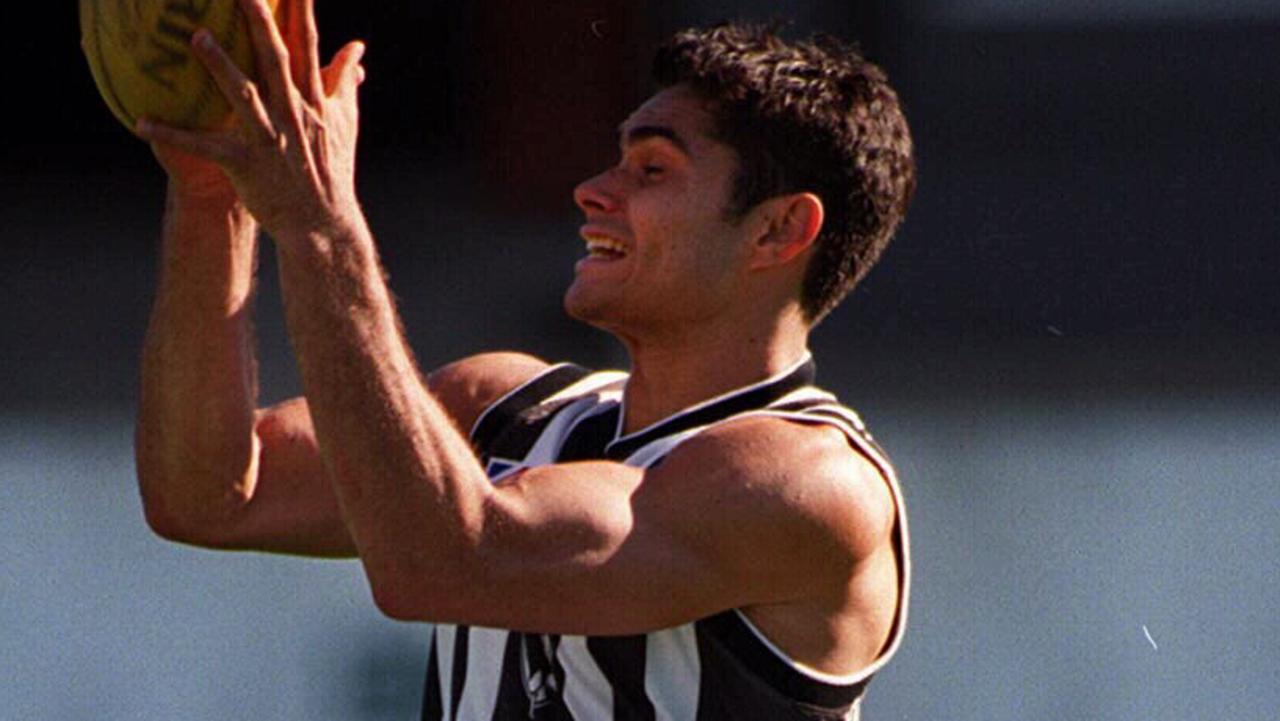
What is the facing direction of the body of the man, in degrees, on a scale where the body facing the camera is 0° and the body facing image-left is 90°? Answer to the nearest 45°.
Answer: approximately 45°

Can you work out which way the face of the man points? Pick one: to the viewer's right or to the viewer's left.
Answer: to the viewer's left
